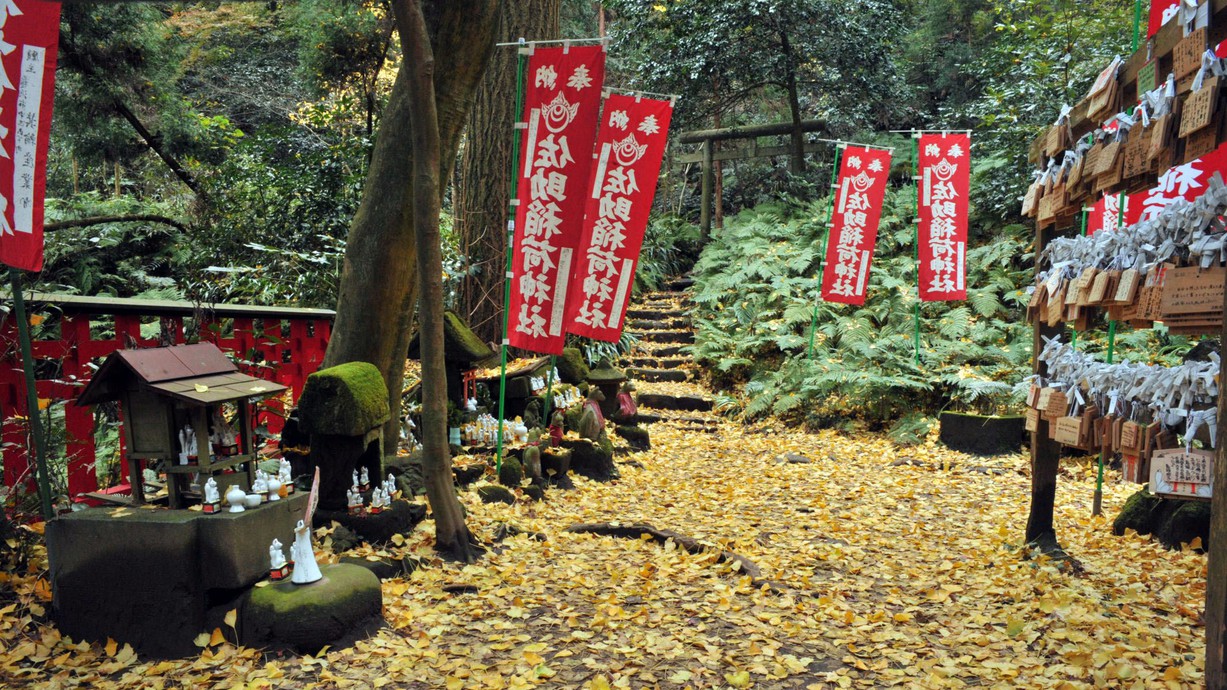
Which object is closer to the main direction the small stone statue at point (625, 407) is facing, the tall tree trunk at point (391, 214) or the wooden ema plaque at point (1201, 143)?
the wooden ema plaque

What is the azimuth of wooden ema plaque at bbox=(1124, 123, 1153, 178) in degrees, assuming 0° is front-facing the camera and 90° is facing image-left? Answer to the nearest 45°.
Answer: approximately 45°

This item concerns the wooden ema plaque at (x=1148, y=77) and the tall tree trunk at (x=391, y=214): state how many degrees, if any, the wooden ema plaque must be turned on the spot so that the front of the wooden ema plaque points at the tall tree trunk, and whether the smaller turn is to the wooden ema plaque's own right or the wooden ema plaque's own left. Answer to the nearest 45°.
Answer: approximately 45° to the wooden ema plaque's own right

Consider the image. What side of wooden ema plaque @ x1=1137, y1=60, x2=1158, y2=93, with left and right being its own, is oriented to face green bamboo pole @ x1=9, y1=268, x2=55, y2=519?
front

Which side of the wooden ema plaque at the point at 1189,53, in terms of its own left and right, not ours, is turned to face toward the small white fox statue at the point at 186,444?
front

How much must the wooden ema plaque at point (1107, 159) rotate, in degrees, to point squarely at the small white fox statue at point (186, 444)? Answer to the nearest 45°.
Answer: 0° — it already faces it

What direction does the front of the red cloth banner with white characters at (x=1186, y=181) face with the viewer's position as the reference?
facing the viewer

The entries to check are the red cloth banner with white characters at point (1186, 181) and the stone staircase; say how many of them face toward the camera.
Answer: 2

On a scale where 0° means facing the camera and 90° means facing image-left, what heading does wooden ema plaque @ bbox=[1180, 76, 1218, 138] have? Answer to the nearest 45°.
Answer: approximately 45°
